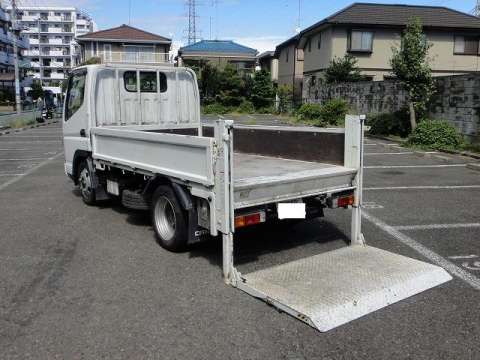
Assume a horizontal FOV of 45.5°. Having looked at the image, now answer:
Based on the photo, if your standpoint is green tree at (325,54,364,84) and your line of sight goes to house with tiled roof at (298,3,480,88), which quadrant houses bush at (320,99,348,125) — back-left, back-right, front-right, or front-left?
back-right

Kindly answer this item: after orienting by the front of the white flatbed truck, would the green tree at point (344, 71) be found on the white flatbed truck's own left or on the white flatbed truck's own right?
on the white flatbed truck's own right

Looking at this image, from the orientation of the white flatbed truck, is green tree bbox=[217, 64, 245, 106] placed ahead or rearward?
ahead

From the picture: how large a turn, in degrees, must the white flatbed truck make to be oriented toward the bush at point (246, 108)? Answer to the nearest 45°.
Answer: approximately 45° to its right

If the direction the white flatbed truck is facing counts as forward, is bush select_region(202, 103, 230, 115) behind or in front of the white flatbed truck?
in front

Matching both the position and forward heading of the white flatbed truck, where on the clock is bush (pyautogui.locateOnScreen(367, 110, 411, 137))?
The bush is roughly at 2 o'clock from the white flatbed truck.

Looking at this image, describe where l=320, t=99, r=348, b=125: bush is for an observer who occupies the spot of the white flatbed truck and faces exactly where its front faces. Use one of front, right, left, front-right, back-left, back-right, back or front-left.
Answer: front-right

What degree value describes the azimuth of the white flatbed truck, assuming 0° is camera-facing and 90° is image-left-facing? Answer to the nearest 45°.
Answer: approximately 135°

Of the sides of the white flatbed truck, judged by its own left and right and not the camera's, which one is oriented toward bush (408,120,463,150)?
right

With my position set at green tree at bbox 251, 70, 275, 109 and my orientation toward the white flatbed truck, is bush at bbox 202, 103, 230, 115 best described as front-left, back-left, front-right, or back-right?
front-right

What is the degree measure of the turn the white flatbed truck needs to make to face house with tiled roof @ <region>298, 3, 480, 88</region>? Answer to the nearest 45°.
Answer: approximately 45° to its right
